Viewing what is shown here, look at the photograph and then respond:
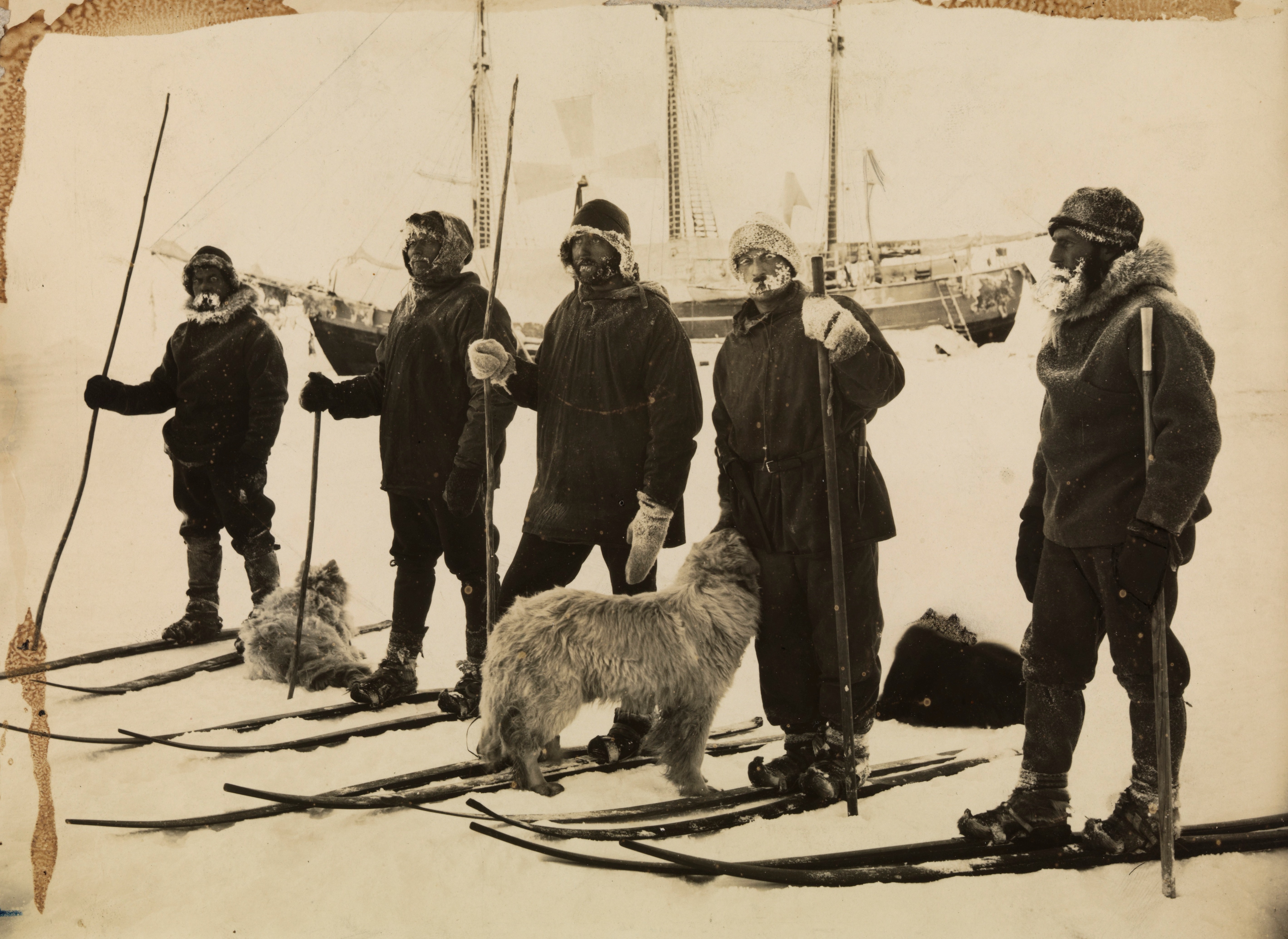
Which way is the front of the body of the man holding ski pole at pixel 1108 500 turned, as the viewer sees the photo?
to the viewer's left

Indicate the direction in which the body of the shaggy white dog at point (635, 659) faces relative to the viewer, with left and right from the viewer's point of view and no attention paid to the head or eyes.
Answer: facing to the right of the viewer

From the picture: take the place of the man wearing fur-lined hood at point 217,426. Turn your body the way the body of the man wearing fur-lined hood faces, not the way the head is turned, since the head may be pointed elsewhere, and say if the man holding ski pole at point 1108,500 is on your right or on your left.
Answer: on your left

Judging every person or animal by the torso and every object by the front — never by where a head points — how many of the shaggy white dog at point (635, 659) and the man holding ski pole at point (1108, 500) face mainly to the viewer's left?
1

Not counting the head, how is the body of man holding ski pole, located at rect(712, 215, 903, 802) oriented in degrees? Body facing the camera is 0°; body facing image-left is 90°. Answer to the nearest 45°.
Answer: approximately 45°

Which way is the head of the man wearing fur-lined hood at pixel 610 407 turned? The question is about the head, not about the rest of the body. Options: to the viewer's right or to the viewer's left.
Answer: to the viewer's left

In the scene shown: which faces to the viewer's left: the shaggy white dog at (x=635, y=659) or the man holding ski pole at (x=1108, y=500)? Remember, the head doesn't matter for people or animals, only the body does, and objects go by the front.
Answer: the man holding ski pole

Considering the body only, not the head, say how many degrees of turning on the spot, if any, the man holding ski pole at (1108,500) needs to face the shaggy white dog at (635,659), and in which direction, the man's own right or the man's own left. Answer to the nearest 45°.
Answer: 0° — they already face it

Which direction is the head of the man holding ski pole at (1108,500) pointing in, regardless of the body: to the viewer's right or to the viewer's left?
to the viewer's left

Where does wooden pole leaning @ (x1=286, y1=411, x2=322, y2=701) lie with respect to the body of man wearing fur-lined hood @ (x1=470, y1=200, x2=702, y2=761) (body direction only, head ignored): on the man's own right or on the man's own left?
on the man's own right
